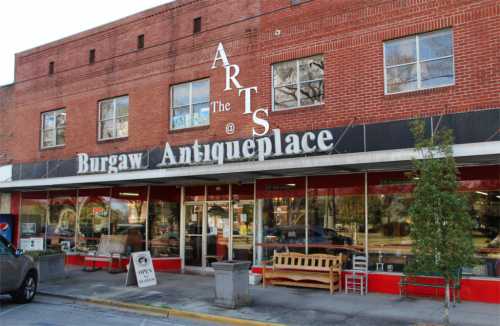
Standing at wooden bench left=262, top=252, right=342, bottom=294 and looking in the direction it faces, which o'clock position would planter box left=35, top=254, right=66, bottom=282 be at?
The planter box is roughly at 2 o'clock from the wooden bench.

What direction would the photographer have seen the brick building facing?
facing the viewer and to the left of the viewer

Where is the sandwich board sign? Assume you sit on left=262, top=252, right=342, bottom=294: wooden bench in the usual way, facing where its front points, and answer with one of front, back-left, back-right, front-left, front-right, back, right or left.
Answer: front-right

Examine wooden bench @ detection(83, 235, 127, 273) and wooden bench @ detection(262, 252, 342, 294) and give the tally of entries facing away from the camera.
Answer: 0
